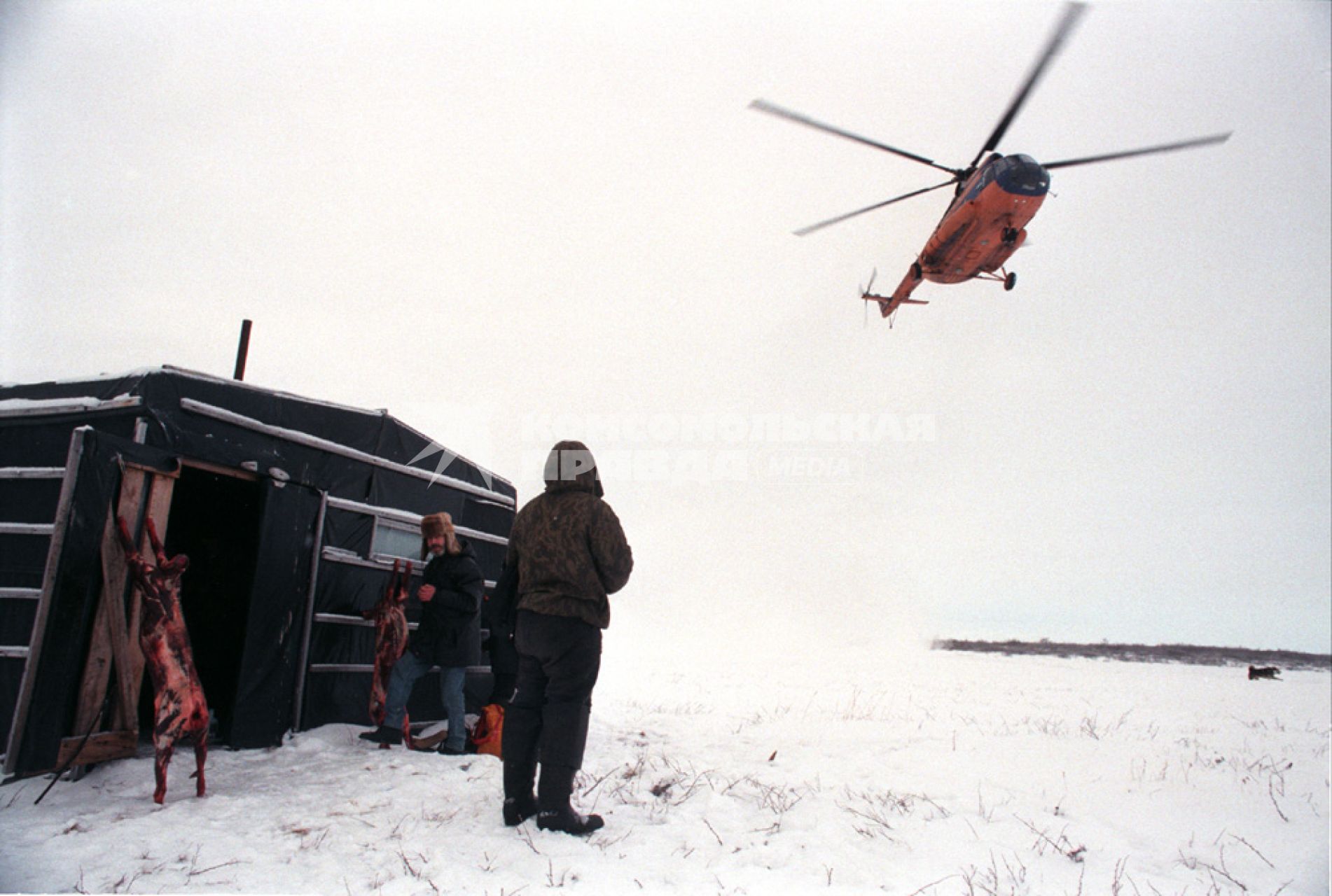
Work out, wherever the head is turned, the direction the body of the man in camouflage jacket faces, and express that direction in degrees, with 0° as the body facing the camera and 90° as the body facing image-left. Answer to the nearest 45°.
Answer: approximately 225°

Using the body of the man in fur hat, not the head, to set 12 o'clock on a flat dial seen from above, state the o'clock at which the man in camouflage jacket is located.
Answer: The man in camouflage jacket is roughly at 10 o'clock from the man in fur hat.
